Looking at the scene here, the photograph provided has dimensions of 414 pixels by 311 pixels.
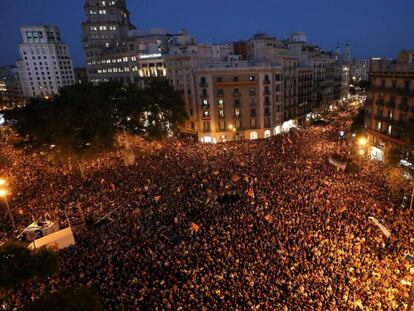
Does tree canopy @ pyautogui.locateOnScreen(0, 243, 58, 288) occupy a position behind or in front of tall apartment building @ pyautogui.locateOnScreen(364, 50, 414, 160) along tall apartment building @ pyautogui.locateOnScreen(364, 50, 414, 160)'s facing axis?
in front

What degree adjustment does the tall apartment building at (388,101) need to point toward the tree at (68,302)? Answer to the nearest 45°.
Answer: approximately 45° to its left

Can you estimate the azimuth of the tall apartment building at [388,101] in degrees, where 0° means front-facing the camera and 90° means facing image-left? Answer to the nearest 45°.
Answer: approximately 45°

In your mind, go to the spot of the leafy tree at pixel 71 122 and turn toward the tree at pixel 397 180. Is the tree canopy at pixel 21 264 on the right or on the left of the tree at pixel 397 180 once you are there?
right

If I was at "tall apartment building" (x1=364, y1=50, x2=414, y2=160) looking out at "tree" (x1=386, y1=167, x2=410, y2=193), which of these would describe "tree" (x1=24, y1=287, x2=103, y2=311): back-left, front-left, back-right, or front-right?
front-right

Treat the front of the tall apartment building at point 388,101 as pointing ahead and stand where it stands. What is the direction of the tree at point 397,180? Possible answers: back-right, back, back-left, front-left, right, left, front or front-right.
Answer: front-left

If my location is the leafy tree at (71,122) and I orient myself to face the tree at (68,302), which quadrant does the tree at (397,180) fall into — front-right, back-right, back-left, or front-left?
front-left

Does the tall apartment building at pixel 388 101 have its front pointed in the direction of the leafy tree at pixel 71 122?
yes

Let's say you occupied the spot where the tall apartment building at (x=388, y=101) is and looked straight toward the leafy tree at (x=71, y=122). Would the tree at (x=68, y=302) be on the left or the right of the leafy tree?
left
